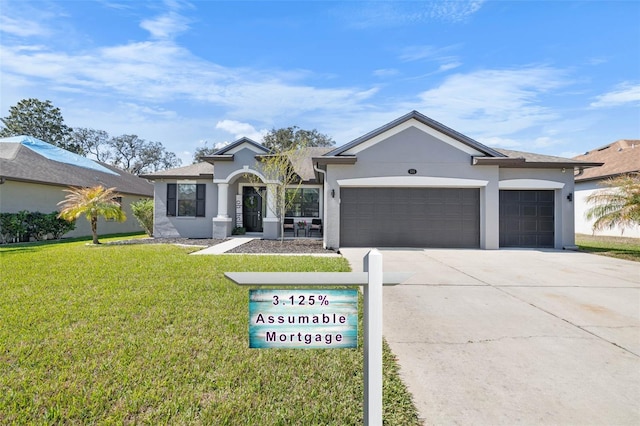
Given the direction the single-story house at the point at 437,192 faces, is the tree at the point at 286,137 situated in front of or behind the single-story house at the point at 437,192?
behind

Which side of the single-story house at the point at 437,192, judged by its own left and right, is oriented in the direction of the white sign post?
front

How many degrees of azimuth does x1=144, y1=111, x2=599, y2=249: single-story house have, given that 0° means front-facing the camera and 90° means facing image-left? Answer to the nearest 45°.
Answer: approximately 0°

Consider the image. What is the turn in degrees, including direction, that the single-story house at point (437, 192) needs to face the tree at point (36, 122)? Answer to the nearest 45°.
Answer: approximately 135° to its right

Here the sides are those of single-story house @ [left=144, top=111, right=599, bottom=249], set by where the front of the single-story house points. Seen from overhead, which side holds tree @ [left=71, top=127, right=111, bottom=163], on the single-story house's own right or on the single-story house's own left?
on the single-story house's own right

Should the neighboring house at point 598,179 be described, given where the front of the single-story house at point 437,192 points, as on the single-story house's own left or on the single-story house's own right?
on the single-story house's own left

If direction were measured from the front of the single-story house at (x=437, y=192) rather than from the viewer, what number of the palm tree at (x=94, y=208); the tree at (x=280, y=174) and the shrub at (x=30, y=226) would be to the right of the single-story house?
3

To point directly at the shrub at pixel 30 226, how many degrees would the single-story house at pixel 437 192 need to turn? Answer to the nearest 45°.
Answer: approximately 90° to its right
